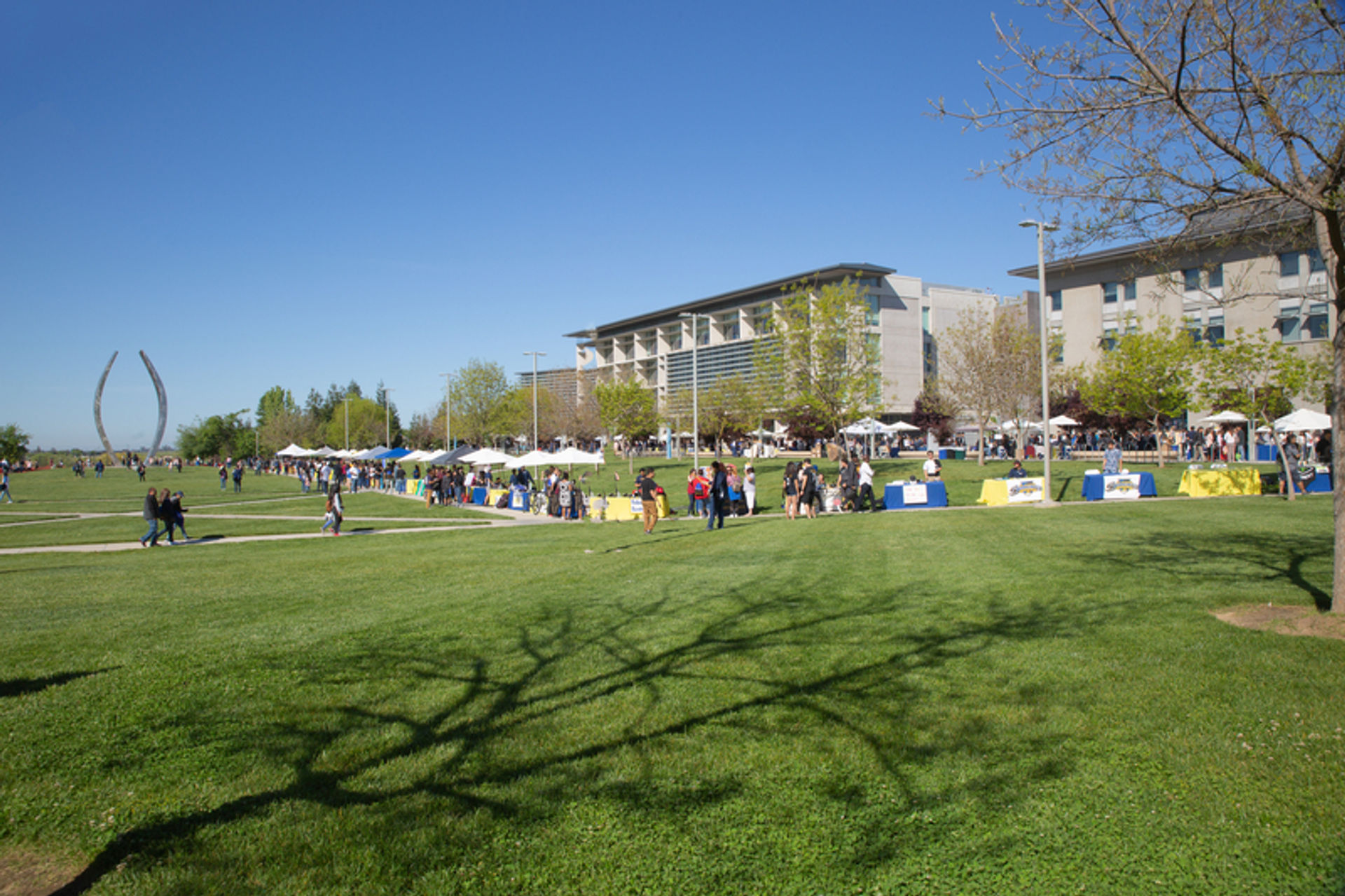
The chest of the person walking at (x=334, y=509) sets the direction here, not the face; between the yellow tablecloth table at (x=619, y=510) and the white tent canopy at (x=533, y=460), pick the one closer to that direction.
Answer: the yellow tablecloth table

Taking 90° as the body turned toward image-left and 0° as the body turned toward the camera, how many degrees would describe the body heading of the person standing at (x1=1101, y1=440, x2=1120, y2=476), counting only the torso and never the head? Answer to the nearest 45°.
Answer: approximately 0°

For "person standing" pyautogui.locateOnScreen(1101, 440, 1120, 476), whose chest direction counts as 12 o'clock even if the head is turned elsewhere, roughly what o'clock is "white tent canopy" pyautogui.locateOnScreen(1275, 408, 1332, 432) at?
The white tent canopy is roughly at 8 o'clock from the person standing.

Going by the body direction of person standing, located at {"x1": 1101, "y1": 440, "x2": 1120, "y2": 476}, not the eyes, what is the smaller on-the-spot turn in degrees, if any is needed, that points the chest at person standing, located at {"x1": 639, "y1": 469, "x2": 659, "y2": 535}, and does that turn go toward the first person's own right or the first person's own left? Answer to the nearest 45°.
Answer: approximately 45° to the first person's own right

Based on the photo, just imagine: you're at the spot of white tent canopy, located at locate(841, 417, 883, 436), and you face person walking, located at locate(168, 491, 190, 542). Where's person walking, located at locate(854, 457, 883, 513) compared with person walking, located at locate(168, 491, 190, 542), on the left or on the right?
left
